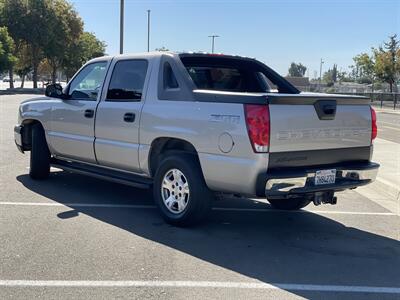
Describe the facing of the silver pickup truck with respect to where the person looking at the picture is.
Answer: facing away from the viewer and to the left of the viewer

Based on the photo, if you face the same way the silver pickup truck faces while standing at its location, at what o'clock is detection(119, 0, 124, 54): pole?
The pole is roughly at 1 o'clock from the silver pickup truck.

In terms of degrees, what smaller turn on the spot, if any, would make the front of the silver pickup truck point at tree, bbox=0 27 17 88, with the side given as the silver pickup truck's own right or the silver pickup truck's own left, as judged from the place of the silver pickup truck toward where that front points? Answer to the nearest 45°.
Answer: approximately 45° to the silver pickup truck's own right
